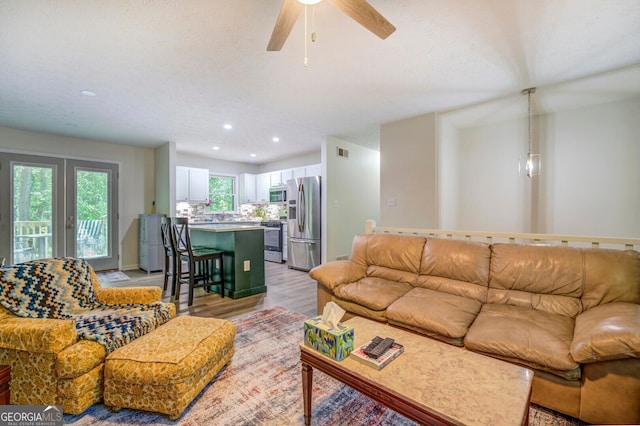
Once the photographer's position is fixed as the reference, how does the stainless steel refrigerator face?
facing the viewer and to the left of the viewer

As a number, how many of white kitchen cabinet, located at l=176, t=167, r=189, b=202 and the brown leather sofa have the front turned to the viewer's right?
0

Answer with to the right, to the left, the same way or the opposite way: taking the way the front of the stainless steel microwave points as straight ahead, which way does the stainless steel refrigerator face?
the same way

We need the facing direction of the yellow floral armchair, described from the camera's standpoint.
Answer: facing the viewer and to the right of the viewer

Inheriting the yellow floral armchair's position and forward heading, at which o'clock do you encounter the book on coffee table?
The book on coffee table is roughly at 12 o'clock from the yellow floral armchair.

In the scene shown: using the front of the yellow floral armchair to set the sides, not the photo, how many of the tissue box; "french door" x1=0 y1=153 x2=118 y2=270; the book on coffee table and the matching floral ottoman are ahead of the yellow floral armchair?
3

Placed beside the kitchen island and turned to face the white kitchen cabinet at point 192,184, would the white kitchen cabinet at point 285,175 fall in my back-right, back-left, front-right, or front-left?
front-right

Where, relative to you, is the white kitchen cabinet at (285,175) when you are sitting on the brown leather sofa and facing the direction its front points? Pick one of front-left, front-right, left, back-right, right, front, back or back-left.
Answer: right

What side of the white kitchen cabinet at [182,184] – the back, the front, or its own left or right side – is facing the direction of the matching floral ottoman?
front

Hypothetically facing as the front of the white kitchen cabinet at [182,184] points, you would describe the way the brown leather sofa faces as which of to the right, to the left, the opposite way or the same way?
to the right

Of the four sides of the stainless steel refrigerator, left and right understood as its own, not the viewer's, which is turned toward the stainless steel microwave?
right

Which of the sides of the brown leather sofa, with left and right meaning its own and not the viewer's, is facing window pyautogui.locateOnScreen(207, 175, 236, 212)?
right

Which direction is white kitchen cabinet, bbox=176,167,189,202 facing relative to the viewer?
toward the camera

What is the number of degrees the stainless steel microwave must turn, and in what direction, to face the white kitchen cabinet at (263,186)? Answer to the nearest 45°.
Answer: approximately 90° to its right

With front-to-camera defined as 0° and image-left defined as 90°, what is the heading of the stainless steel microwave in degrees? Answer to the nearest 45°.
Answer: approximately 45°

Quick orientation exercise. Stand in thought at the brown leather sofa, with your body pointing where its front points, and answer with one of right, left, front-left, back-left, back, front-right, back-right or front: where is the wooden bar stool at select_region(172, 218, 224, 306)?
front-right

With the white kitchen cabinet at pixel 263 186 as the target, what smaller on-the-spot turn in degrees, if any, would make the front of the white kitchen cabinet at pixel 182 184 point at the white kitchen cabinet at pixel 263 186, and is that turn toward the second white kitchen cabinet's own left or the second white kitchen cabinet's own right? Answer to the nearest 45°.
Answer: approximately 90° to the second white kitchen cabinet's own left

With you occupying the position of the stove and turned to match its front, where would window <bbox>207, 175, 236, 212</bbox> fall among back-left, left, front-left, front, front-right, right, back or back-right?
right

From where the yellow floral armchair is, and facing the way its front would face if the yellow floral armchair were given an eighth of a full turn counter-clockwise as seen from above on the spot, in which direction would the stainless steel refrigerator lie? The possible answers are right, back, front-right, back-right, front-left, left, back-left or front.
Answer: front-left
